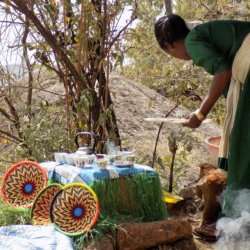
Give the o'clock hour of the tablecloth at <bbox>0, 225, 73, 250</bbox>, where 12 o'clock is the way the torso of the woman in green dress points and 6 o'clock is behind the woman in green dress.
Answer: The tablecloth is roughly at 12 o'clock from the woman in green dress.

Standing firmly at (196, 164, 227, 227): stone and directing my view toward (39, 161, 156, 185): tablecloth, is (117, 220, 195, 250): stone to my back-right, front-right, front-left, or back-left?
front-left

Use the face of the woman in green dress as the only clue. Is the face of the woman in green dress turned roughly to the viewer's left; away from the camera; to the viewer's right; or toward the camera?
to the viewer's left

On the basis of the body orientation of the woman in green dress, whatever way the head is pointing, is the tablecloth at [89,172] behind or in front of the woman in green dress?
in front

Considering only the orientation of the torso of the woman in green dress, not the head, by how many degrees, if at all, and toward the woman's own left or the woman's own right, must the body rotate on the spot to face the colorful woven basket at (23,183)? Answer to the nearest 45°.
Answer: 0° — they already face it

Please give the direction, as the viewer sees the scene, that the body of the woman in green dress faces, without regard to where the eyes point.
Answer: to the viewer's left
